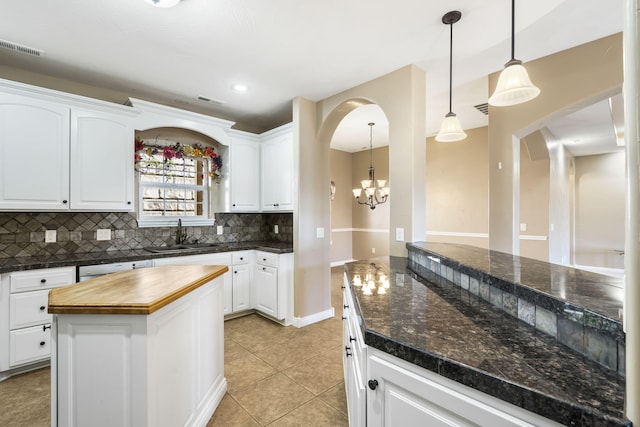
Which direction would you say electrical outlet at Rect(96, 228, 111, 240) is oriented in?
toward the camera

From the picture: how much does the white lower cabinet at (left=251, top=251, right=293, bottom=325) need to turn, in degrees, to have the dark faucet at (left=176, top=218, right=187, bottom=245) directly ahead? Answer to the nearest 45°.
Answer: approximately 45° to its right

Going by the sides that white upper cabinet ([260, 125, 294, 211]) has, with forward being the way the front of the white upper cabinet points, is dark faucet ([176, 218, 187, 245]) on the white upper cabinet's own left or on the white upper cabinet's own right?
on the white upper cabinet's own right

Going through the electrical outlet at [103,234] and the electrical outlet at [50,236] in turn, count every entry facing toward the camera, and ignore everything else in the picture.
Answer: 2

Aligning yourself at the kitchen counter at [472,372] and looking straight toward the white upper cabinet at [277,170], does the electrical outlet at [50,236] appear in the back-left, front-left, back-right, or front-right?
front-left

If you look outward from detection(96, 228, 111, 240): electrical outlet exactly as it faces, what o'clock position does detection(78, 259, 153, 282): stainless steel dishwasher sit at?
The stainless steel dishwasher is roughly at 12 o'clock from the electrical outlet.

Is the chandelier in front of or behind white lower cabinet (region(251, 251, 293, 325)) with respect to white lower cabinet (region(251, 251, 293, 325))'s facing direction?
behind

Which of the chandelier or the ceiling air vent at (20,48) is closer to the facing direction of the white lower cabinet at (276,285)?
the ceiling air vent

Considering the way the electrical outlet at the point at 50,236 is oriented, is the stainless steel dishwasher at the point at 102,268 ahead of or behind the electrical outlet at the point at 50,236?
ahead

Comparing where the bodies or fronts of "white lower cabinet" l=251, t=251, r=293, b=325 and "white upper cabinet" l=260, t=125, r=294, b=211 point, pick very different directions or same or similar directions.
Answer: same or similar directions

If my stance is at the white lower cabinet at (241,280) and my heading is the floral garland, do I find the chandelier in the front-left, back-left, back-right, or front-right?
back-right

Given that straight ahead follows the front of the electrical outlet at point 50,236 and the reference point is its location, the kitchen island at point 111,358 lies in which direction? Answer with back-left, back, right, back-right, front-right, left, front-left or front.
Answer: front

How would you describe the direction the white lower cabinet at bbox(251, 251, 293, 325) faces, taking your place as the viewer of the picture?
facing the viewer and to the left of the viewer

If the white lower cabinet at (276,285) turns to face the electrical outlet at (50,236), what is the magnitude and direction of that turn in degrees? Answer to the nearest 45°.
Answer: approximately 45° to its right

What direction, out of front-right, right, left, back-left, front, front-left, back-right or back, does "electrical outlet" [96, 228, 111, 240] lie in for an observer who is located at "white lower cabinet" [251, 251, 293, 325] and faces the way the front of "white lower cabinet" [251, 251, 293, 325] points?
front-right
